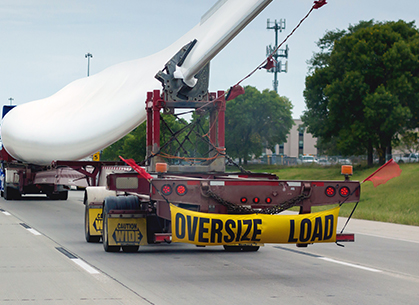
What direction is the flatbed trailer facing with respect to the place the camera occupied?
facing away from the viewer and to the left of the viewer
